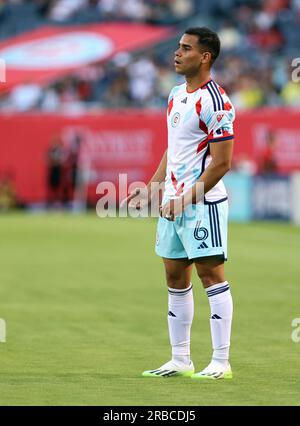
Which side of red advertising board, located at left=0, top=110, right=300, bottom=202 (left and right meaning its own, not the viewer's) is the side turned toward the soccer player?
front

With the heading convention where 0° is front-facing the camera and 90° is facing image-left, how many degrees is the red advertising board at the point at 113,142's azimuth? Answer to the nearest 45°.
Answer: approximately 0°
